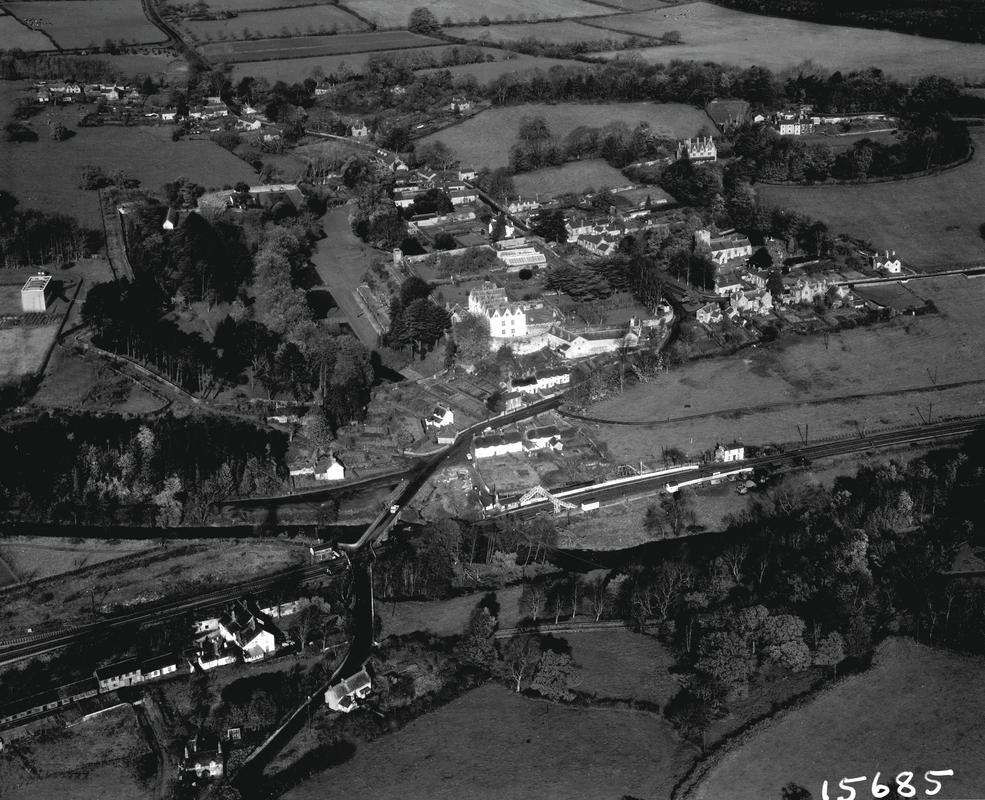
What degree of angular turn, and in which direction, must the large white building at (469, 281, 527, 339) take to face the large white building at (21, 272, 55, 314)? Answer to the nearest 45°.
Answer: approximately 90° to its right

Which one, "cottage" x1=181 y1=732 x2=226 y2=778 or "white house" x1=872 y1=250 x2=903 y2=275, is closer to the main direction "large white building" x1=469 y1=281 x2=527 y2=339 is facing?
the cottage

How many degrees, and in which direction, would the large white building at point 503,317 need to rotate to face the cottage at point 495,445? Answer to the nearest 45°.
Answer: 0° — it already faces it

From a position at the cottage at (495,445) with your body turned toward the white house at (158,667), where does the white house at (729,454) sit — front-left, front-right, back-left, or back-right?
back-left

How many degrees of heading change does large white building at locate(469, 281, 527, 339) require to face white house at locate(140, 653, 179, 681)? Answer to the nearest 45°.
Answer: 0° — it already faces it

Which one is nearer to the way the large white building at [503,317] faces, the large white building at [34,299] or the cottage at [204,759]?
the cottage

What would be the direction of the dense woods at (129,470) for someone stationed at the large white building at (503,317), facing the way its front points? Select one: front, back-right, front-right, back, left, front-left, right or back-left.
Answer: front-right

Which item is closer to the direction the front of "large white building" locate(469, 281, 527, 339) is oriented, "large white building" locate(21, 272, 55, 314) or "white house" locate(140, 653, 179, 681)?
the white house

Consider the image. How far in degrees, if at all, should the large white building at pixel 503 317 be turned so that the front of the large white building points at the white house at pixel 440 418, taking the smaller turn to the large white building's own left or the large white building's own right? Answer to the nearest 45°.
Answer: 0° — it already faces it
